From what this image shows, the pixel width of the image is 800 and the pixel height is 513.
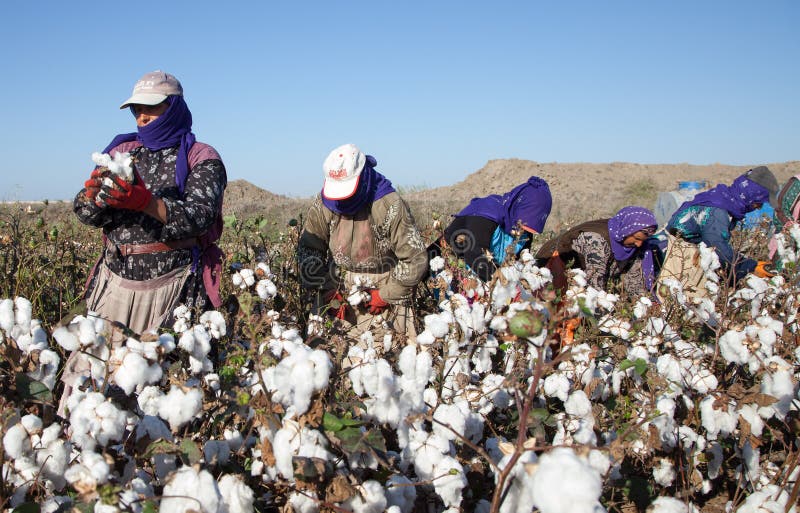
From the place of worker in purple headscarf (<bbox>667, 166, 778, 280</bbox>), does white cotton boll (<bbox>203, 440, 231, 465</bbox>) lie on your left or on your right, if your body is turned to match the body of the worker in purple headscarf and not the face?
on your right

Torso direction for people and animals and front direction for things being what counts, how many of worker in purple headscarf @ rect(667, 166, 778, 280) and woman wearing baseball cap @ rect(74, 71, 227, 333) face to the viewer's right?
1

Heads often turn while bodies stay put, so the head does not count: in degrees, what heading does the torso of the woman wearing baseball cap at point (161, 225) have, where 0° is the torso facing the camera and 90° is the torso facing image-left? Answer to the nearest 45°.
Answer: approximately 45°

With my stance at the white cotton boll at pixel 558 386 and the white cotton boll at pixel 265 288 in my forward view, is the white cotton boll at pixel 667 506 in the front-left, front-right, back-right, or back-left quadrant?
back-left

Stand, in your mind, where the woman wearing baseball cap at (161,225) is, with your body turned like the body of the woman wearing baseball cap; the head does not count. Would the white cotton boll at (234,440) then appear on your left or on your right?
on your left

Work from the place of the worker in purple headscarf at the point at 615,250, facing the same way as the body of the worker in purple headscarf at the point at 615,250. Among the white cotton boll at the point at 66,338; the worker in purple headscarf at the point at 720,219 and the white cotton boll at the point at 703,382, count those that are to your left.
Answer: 1

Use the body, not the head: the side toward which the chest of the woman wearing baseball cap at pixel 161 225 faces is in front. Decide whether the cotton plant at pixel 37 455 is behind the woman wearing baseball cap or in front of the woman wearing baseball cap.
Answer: in front

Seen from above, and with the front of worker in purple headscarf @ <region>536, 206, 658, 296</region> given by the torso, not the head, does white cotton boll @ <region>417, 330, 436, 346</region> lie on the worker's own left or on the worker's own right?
on the worker's own right

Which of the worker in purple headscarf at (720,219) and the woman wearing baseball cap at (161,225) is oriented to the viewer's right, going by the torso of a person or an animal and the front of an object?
the worker in purple headscarf

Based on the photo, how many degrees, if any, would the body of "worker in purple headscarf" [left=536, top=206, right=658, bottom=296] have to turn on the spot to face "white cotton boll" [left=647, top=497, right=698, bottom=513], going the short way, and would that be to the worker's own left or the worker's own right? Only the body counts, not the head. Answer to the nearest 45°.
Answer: approximately 45° to the worker's own right

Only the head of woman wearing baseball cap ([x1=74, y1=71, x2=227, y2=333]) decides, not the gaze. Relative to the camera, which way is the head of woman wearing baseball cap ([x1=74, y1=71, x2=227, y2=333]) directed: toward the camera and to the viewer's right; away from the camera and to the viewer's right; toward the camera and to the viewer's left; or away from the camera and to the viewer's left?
toward the camera and to the viewer's left

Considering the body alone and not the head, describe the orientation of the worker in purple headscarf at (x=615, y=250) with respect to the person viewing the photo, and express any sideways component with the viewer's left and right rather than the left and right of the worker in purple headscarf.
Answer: facing the viewer and to the right of the viewer

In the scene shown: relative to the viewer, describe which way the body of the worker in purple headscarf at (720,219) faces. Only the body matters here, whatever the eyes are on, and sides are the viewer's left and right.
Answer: facing to the right of the viewer

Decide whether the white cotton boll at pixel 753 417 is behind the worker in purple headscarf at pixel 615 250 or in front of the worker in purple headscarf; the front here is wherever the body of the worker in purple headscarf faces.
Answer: in front

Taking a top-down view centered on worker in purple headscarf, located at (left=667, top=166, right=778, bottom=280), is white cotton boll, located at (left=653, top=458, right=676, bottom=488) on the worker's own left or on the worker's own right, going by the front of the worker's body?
on the worker's own right

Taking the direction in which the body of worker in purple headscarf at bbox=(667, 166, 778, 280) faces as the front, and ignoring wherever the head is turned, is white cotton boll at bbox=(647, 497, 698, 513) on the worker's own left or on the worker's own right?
on the worker's own right

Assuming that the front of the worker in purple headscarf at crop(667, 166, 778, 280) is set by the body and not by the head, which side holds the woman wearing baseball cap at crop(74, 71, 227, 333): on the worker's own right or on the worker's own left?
on the worker's own right
